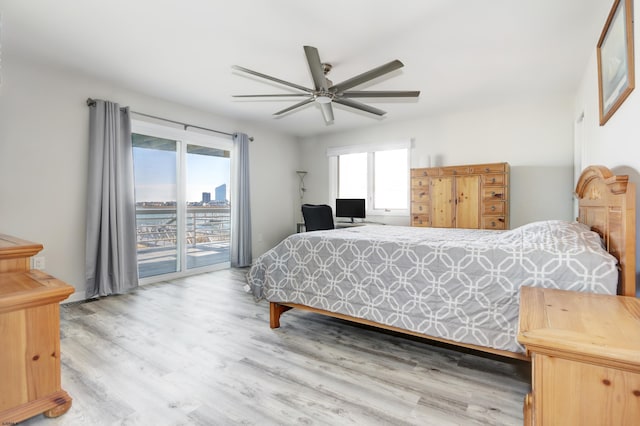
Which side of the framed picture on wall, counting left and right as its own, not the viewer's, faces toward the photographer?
left

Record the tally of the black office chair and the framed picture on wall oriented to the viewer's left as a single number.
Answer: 1

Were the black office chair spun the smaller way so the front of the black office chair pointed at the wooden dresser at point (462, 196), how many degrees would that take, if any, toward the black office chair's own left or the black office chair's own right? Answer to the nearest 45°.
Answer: approximately 90° to the black office chair's own right

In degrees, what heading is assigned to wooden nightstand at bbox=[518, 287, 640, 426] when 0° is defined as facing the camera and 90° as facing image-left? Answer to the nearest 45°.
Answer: approximately 90°

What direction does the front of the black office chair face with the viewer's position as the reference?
facing away from the viewer

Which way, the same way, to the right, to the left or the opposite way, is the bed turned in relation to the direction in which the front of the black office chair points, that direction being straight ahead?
to the left

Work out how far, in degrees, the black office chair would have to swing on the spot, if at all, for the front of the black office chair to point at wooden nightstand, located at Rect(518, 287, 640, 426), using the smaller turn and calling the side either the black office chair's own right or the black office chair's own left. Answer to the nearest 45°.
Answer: approximately 180°

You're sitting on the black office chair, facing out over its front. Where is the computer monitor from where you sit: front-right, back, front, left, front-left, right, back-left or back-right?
front-right

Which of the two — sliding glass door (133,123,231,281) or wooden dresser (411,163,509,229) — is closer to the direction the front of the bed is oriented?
the sliding glass door

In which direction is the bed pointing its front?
to the viewer's left

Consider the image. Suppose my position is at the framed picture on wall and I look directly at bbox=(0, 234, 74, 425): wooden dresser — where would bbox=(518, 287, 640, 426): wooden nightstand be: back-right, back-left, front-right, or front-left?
front-left

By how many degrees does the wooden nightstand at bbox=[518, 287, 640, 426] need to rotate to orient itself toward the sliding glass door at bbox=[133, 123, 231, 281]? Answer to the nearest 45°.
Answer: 0° — it already faces it

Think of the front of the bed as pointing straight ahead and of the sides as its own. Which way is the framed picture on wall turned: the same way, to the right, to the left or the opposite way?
the same way

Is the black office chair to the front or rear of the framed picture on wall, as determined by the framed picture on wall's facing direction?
to the front

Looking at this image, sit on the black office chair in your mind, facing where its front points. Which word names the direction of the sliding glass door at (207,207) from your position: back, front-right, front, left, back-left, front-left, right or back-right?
left

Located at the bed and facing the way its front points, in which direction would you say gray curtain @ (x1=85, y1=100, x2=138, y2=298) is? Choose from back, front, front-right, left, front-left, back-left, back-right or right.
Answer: front

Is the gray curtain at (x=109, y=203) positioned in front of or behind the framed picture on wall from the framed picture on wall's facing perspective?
in front

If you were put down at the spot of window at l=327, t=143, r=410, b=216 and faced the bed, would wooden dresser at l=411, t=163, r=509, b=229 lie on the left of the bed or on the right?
left
